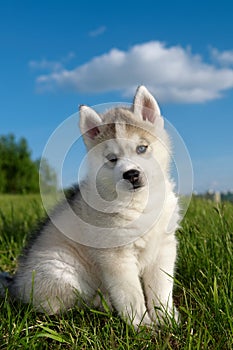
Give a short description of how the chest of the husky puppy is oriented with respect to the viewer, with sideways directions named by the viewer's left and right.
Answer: facing the viewer and to the right of the viewer
